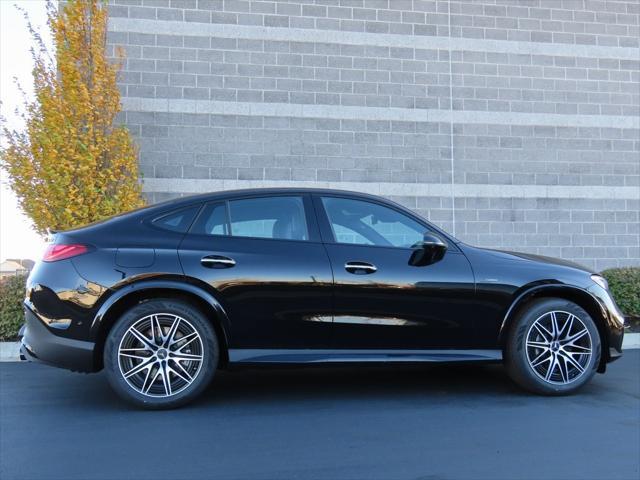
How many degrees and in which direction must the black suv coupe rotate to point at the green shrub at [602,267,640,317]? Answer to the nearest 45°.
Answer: approximately 45° to its left

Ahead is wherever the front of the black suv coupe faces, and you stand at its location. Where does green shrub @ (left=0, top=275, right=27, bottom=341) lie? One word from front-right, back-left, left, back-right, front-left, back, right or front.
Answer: back-left

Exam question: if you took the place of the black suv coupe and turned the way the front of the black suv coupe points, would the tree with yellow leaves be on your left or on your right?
on your left

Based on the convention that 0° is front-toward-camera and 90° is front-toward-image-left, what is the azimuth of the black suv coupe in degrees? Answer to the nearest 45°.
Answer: approximately 270°
